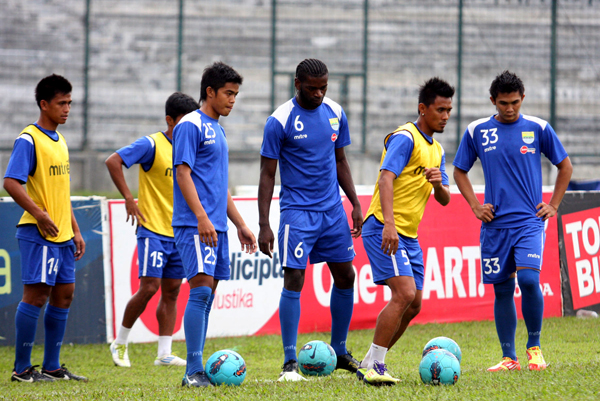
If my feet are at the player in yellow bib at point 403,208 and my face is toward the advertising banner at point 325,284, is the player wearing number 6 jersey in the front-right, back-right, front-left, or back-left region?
front-left

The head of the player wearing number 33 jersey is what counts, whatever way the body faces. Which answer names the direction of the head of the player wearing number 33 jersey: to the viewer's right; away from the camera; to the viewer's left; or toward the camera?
toward the camera

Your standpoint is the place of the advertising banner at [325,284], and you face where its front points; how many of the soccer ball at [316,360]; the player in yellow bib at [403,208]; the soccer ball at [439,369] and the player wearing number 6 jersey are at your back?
0

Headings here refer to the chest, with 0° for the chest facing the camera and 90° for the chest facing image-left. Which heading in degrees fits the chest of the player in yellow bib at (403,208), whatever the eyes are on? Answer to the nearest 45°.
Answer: approximately 315°

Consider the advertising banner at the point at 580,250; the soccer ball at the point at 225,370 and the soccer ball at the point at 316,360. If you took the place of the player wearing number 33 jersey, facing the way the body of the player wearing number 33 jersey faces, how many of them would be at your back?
1

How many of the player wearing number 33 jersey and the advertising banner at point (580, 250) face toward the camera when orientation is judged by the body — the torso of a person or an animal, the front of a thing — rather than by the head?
2

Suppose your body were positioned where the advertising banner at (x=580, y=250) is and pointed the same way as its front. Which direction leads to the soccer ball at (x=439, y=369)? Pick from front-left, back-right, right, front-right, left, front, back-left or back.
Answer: front

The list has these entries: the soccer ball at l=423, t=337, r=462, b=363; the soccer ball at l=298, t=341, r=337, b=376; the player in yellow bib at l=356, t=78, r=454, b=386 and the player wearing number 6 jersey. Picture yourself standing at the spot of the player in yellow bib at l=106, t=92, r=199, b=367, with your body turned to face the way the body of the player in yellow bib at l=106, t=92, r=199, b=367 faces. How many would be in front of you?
4

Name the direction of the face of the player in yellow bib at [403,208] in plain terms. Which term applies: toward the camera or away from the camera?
toward the camera

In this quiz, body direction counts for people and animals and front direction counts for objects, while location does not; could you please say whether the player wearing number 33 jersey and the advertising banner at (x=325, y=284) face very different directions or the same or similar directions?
same or similar directions

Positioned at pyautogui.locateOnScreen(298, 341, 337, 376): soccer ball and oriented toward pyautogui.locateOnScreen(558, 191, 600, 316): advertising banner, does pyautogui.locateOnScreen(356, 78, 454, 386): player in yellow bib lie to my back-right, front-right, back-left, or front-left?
front-right

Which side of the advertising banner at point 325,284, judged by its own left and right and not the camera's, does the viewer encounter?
front
